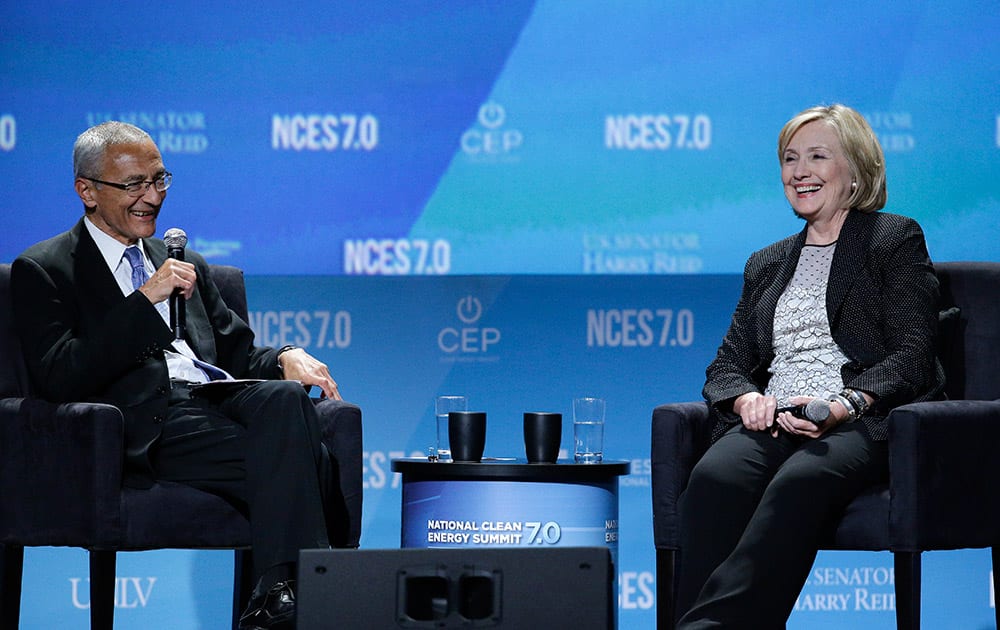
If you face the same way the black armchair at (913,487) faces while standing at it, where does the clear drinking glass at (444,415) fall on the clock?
The clear drinking glass is roughly at 2 o'clock from the black armchair.

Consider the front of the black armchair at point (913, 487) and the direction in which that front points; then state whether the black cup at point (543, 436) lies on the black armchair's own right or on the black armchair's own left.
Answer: on the black armchair's own right

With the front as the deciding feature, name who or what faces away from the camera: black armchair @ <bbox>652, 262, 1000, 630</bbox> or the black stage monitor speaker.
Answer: the black stage monitor speaker

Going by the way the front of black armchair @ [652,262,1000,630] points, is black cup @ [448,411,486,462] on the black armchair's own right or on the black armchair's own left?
on the black armchair's own right

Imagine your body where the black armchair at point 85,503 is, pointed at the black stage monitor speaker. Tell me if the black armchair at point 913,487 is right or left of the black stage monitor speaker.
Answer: left

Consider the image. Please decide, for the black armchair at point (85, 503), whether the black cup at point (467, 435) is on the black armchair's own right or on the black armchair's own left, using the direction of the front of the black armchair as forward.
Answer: on the black armchair's own left

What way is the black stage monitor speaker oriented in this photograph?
away from the camera

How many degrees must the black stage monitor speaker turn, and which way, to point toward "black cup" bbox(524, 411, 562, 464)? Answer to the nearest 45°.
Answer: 0° — it already faces it

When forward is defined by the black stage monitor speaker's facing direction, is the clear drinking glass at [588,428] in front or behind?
in front

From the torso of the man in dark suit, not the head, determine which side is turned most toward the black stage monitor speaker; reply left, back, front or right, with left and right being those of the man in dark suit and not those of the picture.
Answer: front

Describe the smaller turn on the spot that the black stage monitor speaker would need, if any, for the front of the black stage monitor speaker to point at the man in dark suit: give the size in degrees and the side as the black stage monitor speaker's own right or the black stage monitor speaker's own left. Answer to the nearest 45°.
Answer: approximately 45° to the black stage monitor speaker's own left

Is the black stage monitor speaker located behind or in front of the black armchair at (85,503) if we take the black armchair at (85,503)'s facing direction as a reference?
in front

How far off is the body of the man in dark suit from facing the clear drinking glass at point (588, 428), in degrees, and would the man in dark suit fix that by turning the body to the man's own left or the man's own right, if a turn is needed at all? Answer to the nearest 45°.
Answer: approximately 45° to the man's own left

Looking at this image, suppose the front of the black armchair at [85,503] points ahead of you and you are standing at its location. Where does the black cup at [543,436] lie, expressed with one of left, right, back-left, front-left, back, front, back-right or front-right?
front-left

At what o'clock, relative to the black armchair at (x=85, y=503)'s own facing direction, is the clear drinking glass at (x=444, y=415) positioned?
The clear drinking glass is roughly at 10 o'clock from the black armchair.

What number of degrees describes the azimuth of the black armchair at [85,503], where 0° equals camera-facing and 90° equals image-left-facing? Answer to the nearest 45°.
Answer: approximately 315°
